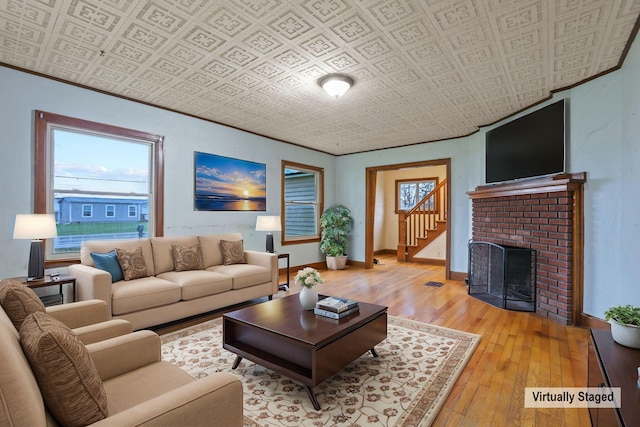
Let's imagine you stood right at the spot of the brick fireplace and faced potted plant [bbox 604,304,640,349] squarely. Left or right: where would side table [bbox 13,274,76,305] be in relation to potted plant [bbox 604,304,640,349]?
right

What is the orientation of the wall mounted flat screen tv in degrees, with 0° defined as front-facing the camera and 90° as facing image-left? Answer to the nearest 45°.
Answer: approximately 45°

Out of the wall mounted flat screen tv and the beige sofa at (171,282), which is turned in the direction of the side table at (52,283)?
the wall mounted flat screen tv

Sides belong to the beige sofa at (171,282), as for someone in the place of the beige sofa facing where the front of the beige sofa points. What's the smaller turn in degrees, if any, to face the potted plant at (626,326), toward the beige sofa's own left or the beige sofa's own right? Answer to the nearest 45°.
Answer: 0° — it already faces it

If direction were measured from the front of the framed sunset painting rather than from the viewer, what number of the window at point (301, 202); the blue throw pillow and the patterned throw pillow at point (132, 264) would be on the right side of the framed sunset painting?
2

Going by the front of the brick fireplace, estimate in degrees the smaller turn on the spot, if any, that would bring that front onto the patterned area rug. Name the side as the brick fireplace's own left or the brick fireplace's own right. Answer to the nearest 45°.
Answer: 0° — it already faces it

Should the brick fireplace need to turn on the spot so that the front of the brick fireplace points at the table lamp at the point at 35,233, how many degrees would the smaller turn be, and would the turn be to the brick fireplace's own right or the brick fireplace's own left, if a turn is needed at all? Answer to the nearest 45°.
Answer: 0° — it already faces it

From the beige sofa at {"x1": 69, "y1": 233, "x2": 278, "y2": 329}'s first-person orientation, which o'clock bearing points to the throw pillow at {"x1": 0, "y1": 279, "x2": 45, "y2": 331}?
The throw pillow is roughly at 2 o'clock from the beige sofa.

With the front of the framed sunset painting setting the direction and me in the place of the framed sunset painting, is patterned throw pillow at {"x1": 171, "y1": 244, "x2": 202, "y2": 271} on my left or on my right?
on my right
